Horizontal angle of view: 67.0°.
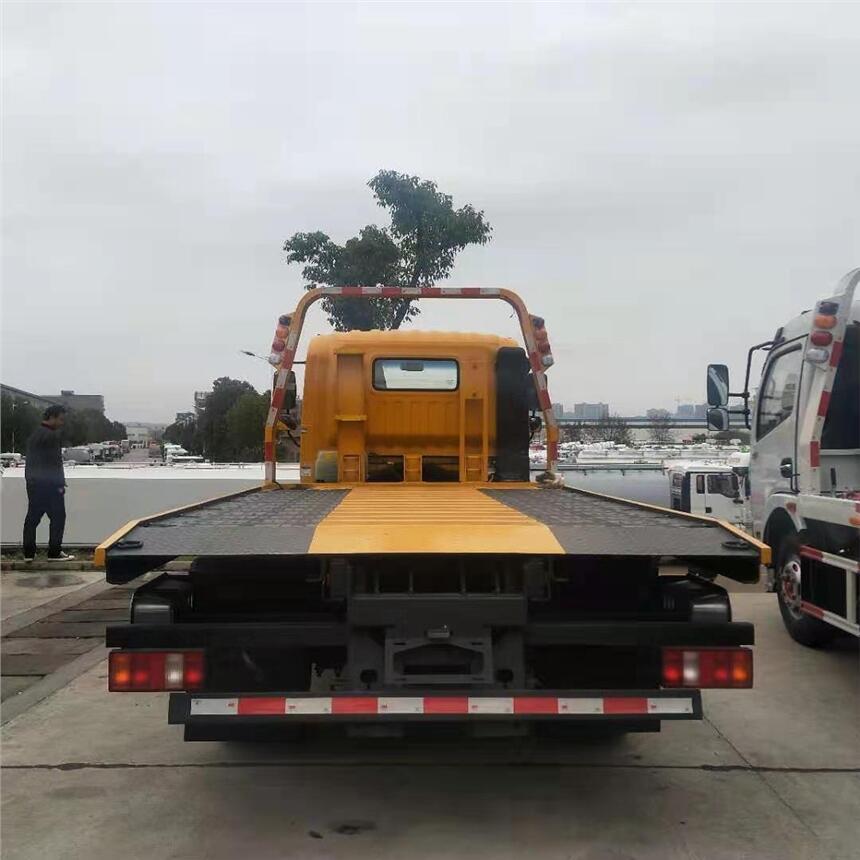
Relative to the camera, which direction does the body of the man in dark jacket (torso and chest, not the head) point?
to the viewer's right

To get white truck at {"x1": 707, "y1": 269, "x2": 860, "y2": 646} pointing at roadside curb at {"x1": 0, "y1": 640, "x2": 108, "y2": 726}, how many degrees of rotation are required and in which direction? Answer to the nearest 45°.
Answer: approximately 90° to its left

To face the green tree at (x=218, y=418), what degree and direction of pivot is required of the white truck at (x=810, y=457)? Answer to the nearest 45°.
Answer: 0° — it already faces it

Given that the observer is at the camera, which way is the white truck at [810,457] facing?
facing away from the viewer and to the left of the viewer

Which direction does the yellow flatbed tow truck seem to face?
away from the camera

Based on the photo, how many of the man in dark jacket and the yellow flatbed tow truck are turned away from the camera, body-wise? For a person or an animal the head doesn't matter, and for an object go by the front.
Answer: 1

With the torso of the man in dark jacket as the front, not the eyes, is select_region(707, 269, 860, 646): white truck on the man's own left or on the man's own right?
on the man's own right

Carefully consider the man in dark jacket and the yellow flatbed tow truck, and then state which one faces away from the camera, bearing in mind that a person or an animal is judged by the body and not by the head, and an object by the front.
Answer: the yellow flatbed tow truck

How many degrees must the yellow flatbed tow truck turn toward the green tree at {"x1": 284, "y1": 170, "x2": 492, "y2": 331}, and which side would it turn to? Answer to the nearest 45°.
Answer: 0° — it already faces it
